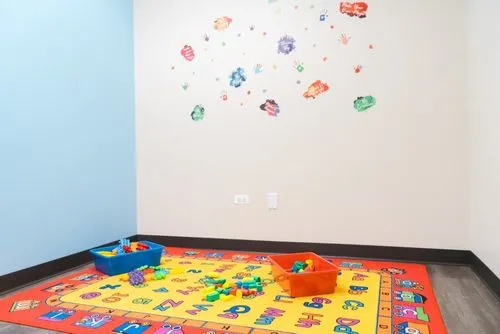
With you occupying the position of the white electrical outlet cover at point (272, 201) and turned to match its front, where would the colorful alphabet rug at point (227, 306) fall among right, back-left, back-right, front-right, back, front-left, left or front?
front

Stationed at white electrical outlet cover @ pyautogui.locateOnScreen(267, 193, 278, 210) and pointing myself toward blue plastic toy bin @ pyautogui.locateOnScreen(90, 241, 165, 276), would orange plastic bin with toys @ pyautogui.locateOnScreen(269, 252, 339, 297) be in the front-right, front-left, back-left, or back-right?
front-left

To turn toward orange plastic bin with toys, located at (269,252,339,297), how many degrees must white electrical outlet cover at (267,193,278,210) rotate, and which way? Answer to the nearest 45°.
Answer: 0° — it already faces it

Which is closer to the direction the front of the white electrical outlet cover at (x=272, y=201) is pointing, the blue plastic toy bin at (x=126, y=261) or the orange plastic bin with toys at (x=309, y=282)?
the orange plastic bin with toys

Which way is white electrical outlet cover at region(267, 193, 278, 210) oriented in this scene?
toward the camera

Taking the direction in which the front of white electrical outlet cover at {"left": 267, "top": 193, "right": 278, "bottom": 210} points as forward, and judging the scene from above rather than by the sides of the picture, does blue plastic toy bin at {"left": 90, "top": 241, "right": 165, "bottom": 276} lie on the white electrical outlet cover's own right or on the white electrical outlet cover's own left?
on the white electrical outlet cover's own right
